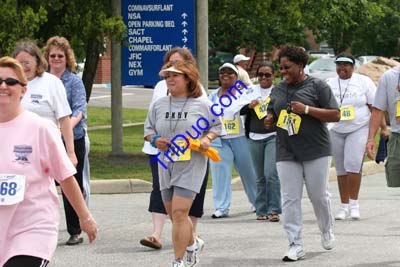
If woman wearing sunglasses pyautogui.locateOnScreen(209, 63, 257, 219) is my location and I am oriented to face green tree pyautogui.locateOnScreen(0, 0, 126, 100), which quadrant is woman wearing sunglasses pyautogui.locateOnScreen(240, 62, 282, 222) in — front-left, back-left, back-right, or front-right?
back-right

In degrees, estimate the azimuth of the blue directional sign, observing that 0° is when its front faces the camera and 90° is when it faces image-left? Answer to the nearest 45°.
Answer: approximately 0°

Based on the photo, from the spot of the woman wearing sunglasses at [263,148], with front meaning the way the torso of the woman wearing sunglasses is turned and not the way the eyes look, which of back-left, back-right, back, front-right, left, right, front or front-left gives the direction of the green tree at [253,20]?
back

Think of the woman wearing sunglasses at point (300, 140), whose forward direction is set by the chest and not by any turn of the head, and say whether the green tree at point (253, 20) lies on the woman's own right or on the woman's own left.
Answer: on the woman's own right

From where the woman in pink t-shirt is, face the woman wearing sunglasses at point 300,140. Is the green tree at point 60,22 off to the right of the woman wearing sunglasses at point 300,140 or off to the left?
left

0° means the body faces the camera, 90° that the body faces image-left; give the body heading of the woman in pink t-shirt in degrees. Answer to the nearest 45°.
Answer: approximately 45°

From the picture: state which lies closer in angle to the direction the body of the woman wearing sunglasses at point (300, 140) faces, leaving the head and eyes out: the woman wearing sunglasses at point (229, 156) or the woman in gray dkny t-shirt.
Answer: the woman in gray dkny t-shirt

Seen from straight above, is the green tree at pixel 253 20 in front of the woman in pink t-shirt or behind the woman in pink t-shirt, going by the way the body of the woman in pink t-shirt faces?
behind

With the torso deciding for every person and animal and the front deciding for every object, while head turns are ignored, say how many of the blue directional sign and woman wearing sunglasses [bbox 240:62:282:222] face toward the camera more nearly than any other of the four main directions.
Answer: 2

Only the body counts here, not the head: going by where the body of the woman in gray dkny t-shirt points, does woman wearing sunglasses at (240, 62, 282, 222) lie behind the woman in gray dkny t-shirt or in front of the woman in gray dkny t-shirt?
behind
